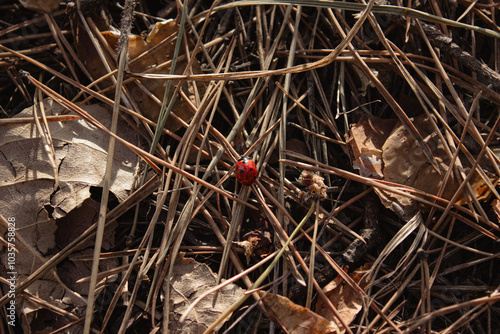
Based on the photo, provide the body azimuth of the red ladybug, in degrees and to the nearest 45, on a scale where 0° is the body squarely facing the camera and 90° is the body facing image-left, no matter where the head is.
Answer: approximately 180°
